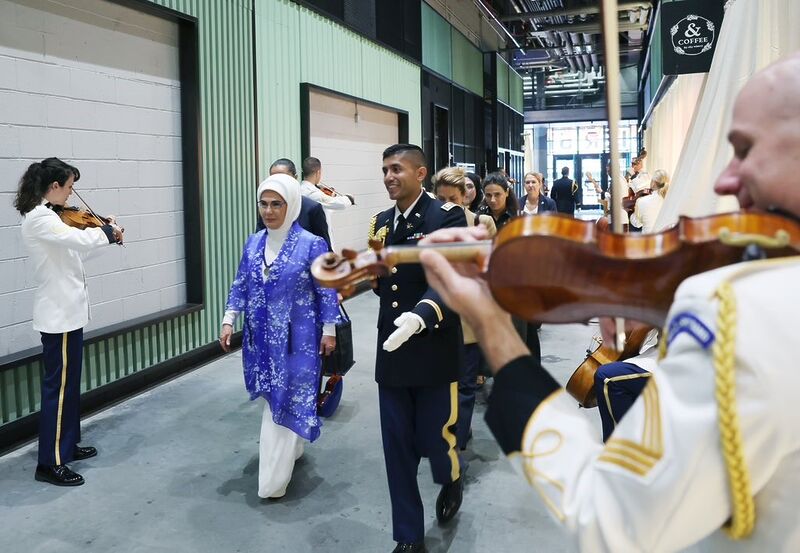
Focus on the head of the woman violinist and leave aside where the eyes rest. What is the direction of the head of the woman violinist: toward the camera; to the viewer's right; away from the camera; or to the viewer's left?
to the viewer's right

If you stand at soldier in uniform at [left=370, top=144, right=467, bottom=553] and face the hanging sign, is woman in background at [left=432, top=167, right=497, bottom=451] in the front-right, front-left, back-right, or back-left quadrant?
front-left

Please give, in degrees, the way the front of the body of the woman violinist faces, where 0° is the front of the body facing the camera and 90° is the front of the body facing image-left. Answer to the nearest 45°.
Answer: approximately 270°

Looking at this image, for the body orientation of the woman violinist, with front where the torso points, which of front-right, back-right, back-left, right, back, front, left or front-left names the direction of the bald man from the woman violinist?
right

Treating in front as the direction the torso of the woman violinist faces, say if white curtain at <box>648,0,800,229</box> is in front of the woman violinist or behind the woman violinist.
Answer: in front

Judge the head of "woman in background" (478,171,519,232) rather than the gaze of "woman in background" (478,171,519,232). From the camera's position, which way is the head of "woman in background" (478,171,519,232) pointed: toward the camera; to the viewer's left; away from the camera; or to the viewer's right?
toward the camera

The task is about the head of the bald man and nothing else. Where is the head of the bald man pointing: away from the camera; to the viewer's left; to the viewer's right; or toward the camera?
to the viewer's left

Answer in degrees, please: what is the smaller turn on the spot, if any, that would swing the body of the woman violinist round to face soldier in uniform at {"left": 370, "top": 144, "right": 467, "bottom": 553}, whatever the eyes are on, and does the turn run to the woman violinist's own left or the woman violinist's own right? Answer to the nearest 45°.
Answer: approximately 45° to the woman violinist's own right

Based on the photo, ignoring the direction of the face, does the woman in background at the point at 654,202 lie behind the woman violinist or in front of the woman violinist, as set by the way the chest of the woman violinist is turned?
in front
